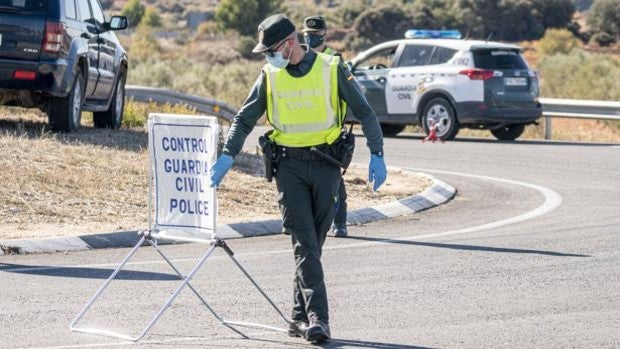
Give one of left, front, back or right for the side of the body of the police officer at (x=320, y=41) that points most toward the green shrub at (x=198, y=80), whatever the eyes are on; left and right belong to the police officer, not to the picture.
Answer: back

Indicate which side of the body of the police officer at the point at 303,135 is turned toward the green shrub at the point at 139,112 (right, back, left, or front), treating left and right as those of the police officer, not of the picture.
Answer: back

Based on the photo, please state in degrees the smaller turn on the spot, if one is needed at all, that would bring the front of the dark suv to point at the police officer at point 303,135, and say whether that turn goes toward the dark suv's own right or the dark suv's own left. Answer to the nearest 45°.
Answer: approximately 135° to the dark suv's own right

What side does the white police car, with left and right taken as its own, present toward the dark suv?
left

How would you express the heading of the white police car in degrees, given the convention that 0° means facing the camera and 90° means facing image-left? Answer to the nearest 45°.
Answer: approximately 135°

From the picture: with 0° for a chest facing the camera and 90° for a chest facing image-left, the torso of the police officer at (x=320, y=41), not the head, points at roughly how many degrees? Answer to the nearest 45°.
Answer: approximately 0°

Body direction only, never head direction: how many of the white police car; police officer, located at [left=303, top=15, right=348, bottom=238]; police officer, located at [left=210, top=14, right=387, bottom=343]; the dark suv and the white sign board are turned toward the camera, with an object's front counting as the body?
3

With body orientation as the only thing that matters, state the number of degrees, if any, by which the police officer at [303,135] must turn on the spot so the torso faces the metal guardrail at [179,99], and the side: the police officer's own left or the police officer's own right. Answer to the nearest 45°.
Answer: approximately 180°

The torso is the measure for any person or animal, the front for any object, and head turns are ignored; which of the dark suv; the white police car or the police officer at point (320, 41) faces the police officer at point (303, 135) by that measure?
the police officer at point (320, 41)

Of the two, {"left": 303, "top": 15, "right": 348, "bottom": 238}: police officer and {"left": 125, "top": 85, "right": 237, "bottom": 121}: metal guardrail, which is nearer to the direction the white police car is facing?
the metal guardrail
